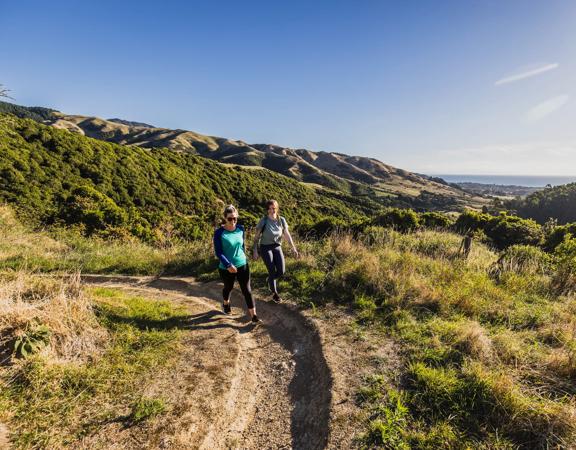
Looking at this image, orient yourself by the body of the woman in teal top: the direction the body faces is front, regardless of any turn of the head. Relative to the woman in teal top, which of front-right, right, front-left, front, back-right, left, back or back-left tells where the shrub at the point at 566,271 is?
front-left

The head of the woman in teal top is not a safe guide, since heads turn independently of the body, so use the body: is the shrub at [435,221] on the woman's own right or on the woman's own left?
on the woman's own left

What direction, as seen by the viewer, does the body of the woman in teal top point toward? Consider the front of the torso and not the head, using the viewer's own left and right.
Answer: facing the viewer and to the right of the viewer

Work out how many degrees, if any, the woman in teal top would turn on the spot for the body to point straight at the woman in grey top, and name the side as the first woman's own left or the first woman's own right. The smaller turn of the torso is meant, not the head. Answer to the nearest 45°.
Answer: approximately 90° to the first woman's own left
